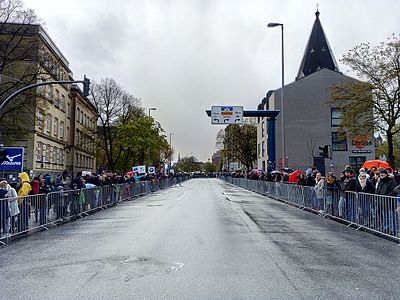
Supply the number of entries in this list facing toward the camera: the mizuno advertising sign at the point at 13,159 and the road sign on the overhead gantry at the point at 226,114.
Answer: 2

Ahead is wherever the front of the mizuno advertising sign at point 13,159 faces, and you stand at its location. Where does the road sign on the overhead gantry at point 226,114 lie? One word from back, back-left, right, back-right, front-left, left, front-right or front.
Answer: back-left

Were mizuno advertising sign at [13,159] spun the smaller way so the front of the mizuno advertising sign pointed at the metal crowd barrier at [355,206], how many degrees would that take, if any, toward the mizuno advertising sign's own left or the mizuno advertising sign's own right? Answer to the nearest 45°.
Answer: approximately 45° to the mizuno advertising sign's own left

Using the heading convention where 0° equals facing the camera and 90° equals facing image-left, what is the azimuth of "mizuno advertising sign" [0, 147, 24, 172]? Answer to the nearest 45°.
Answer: approximately 0°

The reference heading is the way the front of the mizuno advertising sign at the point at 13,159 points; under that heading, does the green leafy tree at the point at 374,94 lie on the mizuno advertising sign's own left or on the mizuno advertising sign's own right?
on the mizuno advertising sign's own left

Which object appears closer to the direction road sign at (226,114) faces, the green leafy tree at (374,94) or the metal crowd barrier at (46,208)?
the metal crowd barrier

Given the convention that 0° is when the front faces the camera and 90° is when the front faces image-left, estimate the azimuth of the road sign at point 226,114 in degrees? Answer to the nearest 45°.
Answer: approximately 0°
